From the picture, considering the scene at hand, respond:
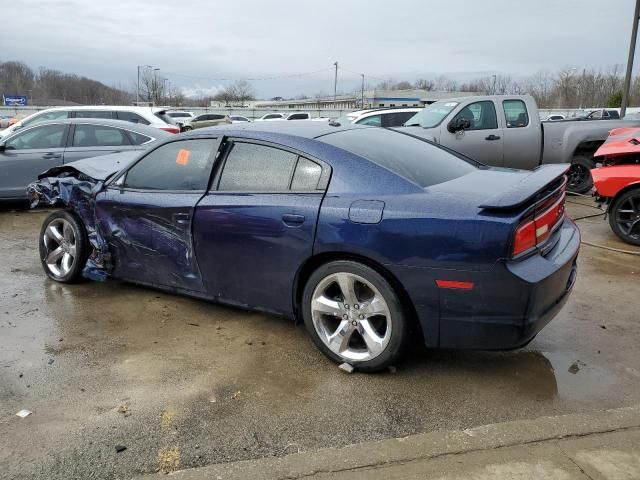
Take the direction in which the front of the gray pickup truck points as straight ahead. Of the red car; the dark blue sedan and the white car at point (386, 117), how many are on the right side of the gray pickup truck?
1

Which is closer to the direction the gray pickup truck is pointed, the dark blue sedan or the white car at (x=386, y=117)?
the dark blue sedan

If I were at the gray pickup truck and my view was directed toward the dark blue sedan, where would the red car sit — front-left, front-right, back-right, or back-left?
front-left

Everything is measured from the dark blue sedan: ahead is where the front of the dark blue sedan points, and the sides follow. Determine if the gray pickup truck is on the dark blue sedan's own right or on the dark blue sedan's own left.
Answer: on the dark blue sedan's own right

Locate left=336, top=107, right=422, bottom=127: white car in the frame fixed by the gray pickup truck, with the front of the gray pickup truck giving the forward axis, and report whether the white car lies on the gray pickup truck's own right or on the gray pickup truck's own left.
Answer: on the gray pickup truck's own right

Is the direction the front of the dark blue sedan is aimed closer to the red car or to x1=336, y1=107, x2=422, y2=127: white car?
the white car

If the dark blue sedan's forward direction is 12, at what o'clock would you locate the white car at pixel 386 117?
The white car is roughly at 2 o'clock from the dark blue sedan.

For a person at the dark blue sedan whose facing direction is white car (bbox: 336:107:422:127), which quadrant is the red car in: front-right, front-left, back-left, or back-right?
front-right

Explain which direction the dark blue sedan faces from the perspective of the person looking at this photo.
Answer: facing away from the viewer and to the left of the viewer

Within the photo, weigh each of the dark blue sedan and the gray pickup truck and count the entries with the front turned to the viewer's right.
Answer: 0

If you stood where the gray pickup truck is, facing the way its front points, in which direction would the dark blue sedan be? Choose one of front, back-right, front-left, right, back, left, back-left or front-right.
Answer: front-left

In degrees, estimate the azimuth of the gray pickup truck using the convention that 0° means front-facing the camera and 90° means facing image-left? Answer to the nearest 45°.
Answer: approximately 45°
